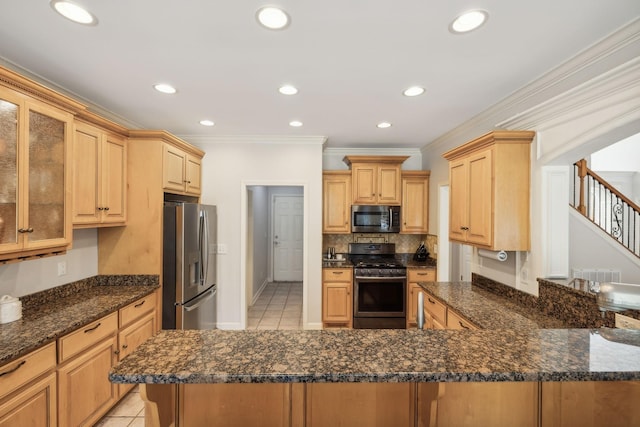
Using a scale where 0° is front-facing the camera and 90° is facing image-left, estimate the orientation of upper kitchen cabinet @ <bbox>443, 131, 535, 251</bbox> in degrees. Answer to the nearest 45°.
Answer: approximately 45°

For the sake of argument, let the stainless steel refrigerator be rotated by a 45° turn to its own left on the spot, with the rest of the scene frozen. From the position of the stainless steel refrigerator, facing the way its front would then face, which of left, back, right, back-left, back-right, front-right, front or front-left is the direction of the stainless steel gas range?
front

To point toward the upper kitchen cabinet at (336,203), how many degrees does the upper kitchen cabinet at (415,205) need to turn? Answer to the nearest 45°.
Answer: approximately 90° to its right

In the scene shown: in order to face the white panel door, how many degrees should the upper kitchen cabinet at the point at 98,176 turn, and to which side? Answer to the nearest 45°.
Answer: approximately 90° to its left

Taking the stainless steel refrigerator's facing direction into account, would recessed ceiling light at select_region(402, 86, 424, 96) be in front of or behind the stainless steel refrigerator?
in front

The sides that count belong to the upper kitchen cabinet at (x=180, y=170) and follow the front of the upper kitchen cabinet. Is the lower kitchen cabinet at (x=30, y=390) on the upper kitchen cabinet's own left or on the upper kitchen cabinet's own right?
on the upper kitchen cabinet's own right

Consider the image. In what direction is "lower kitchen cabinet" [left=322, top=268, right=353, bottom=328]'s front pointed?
toward the camera

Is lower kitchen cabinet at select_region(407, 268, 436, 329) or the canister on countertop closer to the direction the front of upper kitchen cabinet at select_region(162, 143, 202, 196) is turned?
the lower kitchen cabinet

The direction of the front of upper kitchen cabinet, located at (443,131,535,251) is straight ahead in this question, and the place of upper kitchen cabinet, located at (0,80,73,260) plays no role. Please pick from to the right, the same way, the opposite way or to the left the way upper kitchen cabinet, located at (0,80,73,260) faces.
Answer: the opposite way

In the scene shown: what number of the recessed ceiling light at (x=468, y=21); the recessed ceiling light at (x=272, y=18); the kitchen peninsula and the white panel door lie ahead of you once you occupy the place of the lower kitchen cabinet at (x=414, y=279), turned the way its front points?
3

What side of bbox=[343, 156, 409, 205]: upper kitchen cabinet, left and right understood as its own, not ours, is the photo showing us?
front

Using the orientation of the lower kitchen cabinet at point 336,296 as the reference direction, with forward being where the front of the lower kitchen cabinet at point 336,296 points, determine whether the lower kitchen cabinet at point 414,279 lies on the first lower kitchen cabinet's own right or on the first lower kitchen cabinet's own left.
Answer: on the first lower kitchen cabinet's own left

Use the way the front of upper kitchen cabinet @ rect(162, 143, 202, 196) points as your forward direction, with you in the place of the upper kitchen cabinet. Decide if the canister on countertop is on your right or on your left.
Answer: on your right

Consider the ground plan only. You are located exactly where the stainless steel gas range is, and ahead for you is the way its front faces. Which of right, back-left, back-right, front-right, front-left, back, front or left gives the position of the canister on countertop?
front-right

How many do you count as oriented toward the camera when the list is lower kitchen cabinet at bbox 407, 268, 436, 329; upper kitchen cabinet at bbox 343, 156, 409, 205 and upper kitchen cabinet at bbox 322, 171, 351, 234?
3

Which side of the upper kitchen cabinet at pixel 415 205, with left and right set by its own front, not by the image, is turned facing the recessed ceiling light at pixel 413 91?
front

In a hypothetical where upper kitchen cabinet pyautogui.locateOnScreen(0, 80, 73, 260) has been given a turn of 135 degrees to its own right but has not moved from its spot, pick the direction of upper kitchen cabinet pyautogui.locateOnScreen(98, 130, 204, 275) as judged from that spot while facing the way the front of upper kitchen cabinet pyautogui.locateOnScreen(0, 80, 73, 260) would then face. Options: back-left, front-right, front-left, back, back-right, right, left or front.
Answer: back-right
